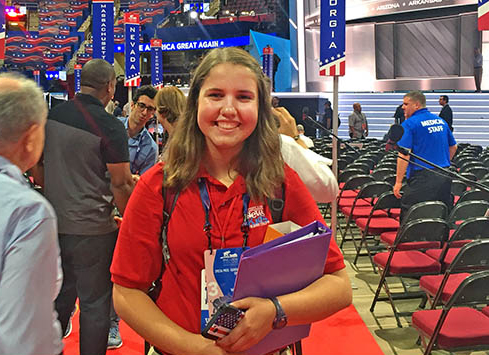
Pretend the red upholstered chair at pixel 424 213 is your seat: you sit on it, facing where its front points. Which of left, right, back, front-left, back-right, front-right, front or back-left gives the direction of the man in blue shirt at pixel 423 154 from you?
back-right

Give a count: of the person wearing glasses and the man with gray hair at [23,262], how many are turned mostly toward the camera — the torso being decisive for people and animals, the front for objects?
1

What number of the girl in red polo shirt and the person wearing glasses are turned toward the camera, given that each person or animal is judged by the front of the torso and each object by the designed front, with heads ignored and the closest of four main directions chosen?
2

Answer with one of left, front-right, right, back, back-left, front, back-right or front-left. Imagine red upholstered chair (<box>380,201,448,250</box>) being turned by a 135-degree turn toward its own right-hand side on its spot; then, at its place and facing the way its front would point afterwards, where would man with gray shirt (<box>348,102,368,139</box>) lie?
front

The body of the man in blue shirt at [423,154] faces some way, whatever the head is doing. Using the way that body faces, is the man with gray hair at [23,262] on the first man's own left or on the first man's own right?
on the first man's own left

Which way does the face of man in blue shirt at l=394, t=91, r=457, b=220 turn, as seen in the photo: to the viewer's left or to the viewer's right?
to the viewer's left

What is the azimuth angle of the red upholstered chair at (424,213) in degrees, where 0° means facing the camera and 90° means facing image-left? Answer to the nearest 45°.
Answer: approximately 45°

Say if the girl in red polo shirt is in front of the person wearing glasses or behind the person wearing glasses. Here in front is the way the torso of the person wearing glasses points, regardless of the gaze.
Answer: in front

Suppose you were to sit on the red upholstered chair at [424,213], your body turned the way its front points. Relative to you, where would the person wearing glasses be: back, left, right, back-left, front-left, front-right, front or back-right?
front

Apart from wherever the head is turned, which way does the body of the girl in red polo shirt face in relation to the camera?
toward the camera
